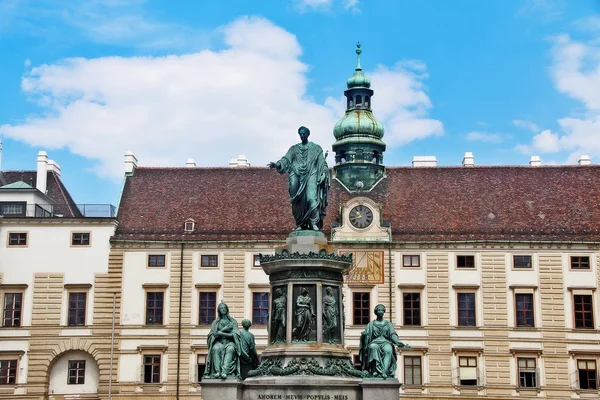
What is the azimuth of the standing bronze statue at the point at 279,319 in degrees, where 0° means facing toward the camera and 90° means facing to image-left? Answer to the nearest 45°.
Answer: approximately 45°

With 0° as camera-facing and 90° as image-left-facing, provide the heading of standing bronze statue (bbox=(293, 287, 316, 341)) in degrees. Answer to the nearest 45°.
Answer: approximately 0°

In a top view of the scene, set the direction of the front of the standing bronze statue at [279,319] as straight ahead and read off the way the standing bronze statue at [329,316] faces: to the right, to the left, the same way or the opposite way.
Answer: to the left

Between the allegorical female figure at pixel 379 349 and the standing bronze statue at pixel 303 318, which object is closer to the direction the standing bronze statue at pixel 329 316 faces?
the allegorical female figure

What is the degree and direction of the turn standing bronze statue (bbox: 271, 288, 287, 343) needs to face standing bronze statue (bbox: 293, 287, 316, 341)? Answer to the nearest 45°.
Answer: approximately 90° to its left
